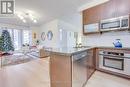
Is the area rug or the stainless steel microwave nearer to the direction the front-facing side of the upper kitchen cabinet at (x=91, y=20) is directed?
the area rug

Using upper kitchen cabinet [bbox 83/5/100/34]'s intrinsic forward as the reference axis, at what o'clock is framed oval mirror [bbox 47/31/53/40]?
The framed oval mirror is roughly at 3 o'clock from the upper kitchen cabinet.

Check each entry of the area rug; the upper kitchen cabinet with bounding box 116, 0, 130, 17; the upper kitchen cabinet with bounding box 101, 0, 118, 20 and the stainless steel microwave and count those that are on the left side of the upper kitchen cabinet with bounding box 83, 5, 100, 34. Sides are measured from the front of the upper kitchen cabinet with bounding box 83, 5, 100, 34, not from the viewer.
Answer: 3

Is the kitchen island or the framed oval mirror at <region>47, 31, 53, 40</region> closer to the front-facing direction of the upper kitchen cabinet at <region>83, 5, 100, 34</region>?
the kitchen island

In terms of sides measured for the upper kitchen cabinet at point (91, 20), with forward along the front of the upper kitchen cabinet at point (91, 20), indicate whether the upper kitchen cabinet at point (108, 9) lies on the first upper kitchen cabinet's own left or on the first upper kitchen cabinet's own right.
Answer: on the first upper kitchen cabinet's own left

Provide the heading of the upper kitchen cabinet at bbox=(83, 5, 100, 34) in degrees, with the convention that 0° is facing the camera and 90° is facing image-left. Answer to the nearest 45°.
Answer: approximately 45°

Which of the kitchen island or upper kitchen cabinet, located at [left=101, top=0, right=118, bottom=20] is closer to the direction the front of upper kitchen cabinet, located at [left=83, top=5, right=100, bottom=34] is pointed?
the kitchen island

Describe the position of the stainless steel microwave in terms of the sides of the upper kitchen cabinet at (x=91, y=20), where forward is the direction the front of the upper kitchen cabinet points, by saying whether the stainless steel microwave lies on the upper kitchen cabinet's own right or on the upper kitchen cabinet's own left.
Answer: on the upper kitchen cabinet's own left
